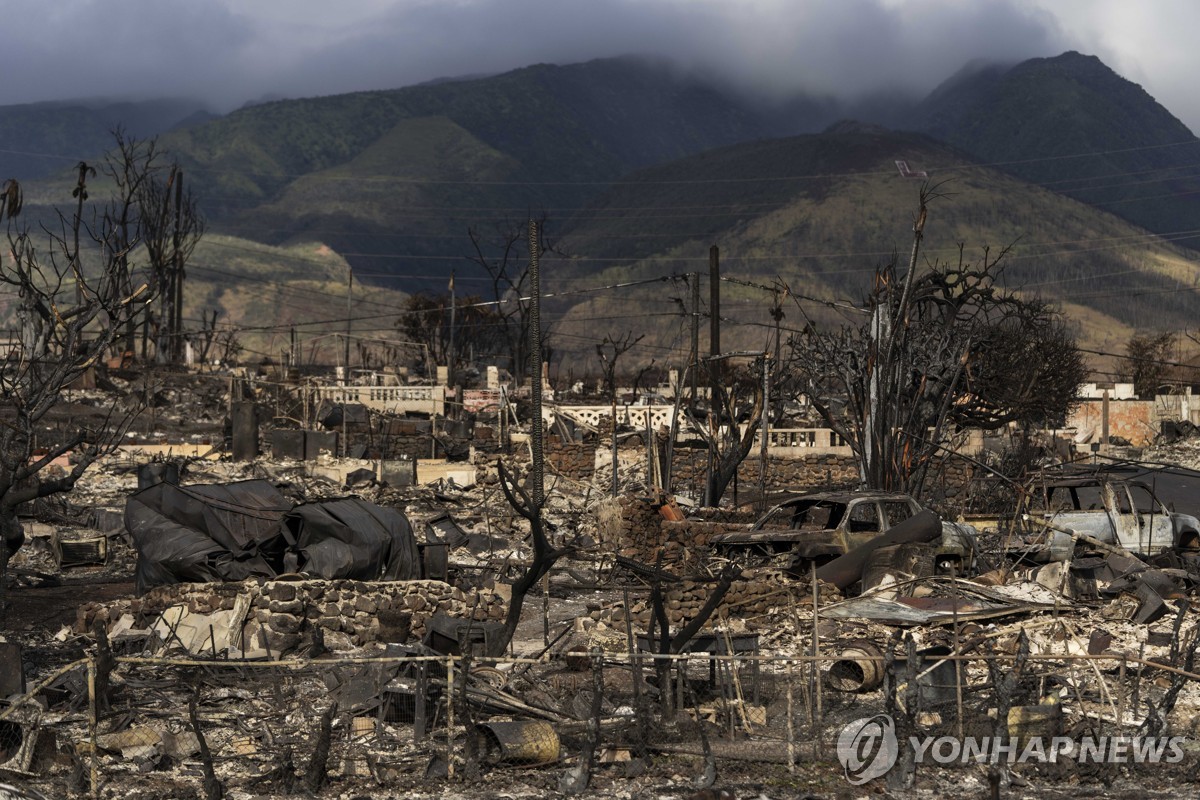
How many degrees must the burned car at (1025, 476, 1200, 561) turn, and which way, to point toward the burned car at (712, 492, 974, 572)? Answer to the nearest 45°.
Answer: approximately 135° to its right

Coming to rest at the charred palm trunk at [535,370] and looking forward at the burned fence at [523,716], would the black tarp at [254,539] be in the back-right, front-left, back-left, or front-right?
front-right

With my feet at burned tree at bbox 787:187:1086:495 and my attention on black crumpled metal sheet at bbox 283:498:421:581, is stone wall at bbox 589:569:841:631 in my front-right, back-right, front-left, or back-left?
front-left

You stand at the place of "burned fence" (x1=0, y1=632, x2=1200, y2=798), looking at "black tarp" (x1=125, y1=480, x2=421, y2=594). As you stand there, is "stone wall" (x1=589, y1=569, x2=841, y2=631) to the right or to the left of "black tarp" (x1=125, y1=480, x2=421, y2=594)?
right

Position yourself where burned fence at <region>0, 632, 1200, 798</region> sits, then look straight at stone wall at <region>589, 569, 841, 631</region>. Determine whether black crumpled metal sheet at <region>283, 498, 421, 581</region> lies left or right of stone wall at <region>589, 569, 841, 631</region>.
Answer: left

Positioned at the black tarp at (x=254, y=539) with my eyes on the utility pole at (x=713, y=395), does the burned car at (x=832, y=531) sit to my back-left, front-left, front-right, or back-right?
front-right

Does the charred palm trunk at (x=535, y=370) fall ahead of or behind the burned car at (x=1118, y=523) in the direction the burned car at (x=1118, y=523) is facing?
behind

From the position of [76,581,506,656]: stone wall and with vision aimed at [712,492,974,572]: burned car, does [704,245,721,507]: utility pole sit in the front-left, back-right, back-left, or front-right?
front-left

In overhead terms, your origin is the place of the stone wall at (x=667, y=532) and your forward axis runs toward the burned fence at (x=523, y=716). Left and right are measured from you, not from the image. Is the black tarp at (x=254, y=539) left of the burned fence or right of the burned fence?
right

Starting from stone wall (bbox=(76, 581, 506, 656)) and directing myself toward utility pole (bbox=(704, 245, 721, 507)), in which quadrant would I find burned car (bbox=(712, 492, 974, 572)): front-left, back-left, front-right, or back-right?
front-right
